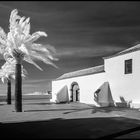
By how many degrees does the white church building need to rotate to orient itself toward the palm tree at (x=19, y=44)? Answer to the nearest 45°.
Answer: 0° — it already faces it

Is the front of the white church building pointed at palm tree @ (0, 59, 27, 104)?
no

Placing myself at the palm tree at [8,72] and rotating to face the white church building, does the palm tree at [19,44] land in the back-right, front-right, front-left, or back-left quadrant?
front-right

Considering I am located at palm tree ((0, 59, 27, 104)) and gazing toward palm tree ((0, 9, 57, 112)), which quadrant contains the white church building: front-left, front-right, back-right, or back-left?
front-left

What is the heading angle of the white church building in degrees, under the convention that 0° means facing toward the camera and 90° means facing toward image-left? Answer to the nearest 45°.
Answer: approximately 45°
